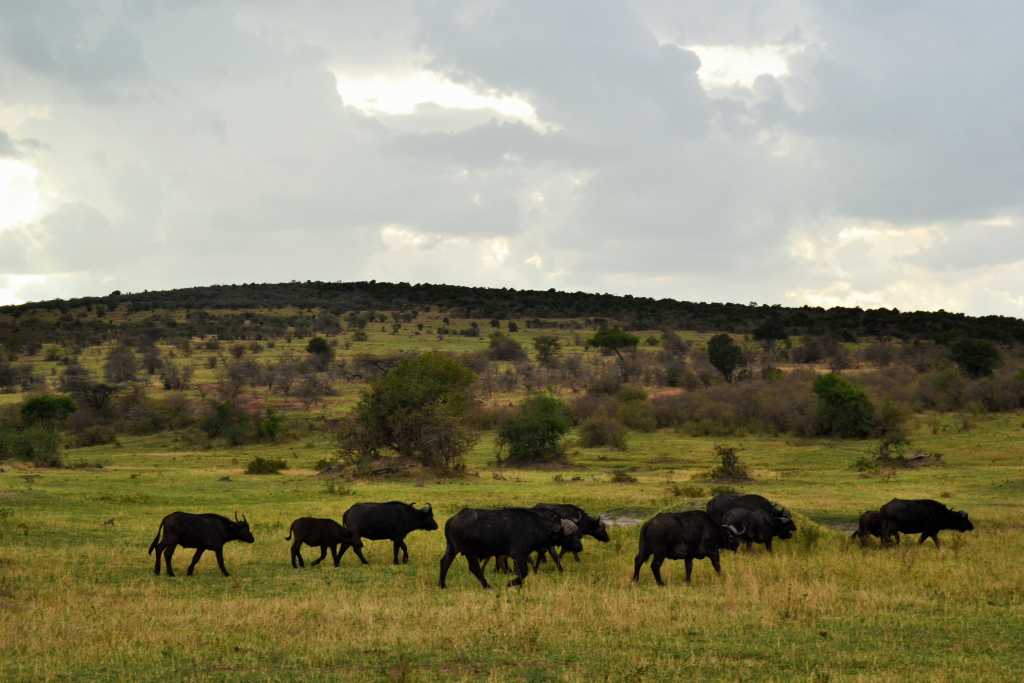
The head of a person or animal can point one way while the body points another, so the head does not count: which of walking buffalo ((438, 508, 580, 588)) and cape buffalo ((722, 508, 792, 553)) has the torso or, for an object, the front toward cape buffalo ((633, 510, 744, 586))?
the walking buffalo

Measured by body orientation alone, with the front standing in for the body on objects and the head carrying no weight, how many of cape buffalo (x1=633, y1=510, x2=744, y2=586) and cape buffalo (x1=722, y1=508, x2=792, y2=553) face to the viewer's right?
2

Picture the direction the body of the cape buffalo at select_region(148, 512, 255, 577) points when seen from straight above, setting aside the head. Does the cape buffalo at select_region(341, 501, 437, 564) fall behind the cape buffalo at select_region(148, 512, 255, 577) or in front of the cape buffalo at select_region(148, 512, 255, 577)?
in front

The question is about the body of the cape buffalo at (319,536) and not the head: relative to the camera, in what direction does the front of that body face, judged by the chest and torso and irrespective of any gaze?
to the viewer's right

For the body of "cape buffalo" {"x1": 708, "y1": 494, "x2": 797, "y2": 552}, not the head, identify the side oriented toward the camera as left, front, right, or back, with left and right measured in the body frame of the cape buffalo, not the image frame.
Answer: right

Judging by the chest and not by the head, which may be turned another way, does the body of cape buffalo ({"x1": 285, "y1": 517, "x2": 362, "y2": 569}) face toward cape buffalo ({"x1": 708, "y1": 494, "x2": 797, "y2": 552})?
yes

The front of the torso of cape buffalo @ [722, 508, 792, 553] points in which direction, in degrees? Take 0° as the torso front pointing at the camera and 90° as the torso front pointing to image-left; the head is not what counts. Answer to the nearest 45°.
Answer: approximately 270°

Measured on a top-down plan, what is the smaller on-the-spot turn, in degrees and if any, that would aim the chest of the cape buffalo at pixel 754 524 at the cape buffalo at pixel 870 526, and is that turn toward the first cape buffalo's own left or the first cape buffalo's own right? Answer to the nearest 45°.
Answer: approximately 45° to the first cape buffalo's own left

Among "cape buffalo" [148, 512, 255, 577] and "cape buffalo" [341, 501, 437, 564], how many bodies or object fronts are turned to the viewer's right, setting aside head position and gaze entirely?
2

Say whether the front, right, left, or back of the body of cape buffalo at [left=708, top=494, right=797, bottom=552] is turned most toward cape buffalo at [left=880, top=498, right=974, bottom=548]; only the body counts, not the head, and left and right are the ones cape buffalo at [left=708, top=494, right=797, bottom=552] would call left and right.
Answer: front

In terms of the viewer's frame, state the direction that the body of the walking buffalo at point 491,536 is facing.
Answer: to the viewer's right

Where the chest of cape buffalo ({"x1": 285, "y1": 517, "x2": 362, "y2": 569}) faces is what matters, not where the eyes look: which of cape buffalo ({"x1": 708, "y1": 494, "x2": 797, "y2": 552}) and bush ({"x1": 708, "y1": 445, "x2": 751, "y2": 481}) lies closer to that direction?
the cape buffalo

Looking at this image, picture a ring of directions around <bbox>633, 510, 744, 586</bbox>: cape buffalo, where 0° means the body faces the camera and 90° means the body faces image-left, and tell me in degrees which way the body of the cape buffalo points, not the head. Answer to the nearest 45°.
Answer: approximately 270°

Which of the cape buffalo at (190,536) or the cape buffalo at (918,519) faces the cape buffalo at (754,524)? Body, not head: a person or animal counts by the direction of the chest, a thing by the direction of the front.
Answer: the cape buffalo at (190,536)

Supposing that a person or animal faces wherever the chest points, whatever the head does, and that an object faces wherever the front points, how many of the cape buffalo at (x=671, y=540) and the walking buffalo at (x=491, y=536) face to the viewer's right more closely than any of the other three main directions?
2

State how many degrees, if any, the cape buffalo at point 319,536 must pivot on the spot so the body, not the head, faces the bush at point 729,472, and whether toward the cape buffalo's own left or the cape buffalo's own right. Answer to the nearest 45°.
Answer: approximately 45° to the cape buffalo's own left

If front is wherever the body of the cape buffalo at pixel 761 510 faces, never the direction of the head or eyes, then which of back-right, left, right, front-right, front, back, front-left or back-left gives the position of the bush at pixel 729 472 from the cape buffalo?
left
